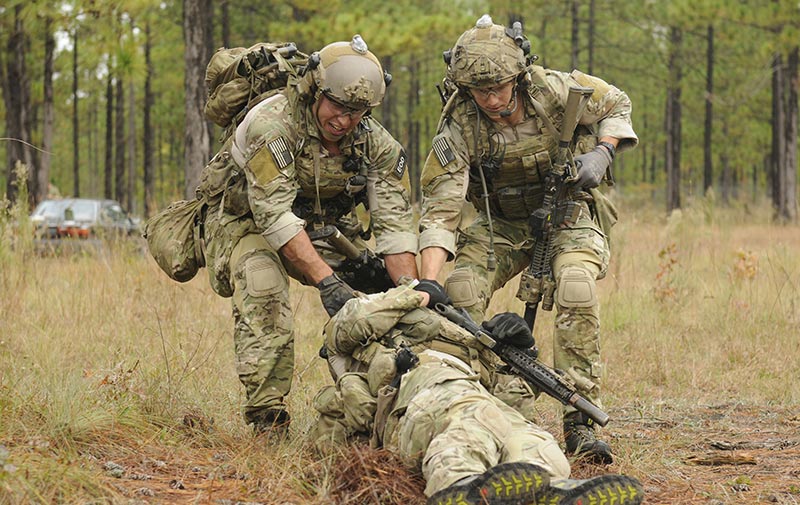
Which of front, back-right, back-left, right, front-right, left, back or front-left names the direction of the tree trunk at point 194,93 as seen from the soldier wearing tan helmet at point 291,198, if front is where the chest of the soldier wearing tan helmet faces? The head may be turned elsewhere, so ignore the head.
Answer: back-left

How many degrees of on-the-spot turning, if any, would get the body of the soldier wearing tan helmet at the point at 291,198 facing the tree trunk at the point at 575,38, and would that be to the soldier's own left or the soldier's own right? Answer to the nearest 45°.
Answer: approximately 135° to the soldier's own left

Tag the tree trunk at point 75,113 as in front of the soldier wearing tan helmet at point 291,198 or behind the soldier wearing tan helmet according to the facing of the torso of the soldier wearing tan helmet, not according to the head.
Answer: behind

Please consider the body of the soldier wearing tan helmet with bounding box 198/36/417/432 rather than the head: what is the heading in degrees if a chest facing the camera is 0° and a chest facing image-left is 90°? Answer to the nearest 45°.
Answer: approximately 315°

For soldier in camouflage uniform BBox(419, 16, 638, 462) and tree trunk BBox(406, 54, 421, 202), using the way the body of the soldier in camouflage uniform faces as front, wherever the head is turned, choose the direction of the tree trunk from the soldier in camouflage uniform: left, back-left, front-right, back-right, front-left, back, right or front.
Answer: back

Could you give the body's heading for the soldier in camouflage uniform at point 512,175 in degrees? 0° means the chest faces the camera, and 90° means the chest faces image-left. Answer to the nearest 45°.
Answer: approximately 0°

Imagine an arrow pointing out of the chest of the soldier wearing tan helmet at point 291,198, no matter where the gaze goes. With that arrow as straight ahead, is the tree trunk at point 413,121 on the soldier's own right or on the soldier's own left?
on the soldier's own left
